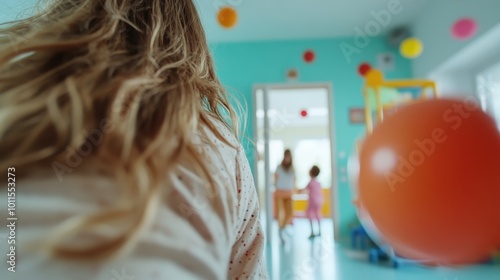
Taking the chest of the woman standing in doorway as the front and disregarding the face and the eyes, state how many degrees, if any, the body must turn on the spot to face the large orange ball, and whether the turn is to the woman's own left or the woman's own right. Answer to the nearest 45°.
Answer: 0° — they already face it

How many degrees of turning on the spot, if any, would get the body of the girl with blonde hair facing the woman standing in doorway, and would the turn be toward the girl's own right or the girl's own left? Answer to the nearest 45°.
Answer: approximately 45° to the girl's own right

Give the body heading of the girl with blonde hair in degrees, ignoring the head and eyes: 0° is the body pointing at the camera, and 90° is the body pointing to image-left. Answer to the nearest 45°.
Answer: approximately 180°

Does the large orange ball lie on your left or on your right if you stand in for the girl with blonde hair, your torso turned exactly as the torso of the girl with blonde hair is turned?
on your right

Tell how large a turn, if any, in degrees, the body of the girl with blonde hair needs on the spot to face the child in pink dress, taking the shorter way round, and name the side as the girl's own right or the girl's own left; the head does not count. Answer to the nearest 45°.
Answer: approximately 45° to the girl's own right

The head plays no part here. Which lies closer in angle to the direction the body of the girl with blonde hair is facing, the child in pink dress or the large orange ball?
the child in pink dress
